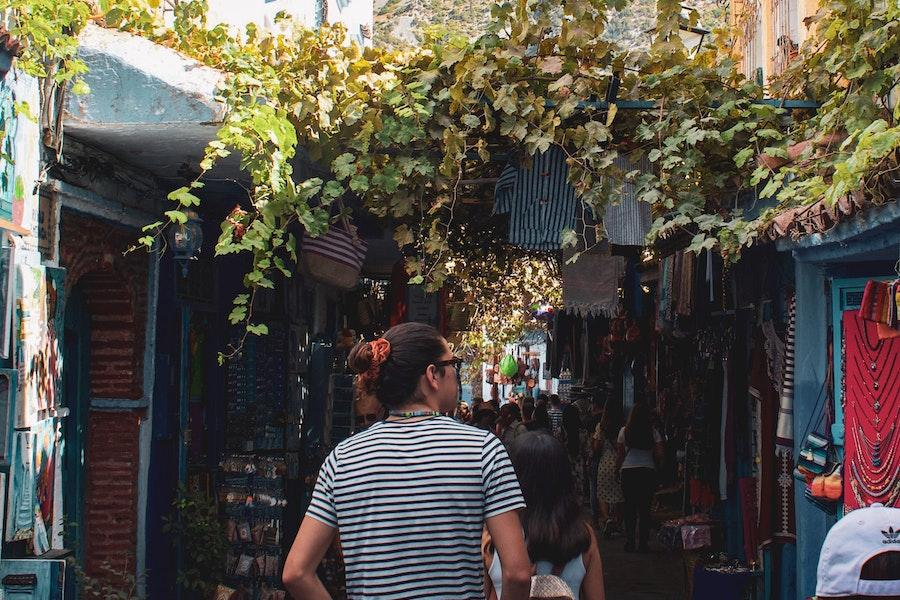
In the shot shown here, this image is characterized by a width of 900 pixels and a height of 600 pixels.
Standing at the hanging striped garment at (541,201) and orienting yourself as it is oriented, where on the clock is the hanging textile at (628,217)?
The hanging textile is roughly at 9 o'clock from the hanging striped garment.

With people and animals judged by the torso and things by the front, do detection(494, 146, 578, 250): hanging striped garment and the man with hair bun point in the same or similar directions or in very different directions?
very different directions

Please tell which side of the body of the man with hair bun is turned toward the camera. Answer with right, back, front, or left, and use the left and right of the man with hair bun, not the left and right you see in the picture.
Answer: back

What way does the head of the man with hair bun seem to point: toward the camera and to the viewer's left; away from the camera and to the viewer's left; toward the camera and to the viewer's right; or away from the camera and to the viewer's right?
away from the camera and to the viewer's right

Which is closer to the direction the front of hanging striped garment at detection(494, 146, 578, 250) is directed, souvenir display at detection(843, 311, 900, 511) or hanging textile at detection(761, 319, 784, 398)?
the souvenir display

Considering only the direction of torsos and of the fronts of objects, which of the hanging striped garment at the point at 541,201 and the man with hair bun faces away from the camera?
the man with hair bun

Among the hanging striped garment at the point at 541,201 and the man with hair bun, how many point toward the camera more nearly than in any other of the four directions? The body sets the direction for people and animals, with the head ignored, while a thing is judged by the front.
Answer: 1

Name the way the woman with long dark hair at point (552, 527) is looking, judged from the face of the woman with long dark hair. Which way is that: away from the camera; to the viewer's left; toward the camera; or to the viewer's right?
away from the camera

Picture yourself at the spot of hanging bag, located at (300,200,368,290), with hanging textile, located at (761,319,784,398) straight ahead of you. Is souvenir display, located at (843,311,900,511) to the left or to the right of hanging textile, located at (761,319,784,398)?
right

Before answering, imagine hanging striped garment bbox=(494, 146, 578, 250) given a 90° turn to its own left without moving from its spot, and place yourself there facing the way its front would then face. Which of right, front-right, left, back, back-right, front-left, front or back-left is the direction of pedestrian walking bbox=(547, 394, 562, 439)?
left

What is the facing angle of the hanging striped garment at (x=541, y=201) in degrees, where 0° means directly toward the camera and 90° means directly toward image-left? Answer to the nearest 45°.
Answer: approximately 0°
